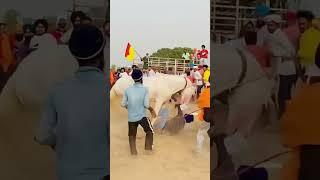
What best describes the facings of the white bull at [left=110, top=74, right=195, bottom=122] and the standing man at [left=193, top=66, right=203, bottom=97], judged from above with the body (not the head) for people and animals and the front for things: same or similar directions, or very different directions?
very different directions

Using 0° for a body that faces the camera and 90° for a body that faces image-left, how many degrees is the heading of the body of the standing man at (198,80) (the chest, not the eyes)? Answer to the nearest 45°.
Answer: approximately 90°

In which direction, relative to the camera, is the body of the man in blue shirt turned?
away from the camera
